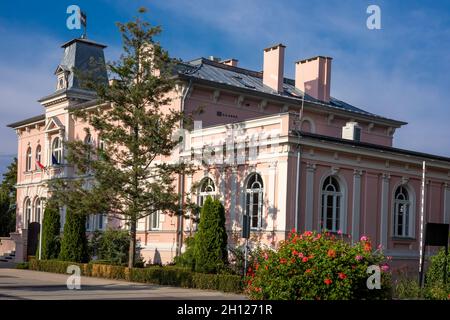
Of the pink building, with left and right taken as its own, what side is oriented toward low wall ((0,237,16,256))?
right

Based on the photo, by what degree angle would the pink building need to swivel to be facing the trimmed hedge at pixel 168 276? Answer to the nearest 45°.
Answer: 0° — it already faces it

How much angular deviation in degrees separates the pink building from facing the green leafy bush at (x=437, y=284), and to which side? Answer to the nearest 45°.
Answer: approximately 45° to its left

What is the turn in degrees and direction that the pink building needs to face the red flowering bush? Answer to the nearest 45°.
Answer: approximately 45° to its left
